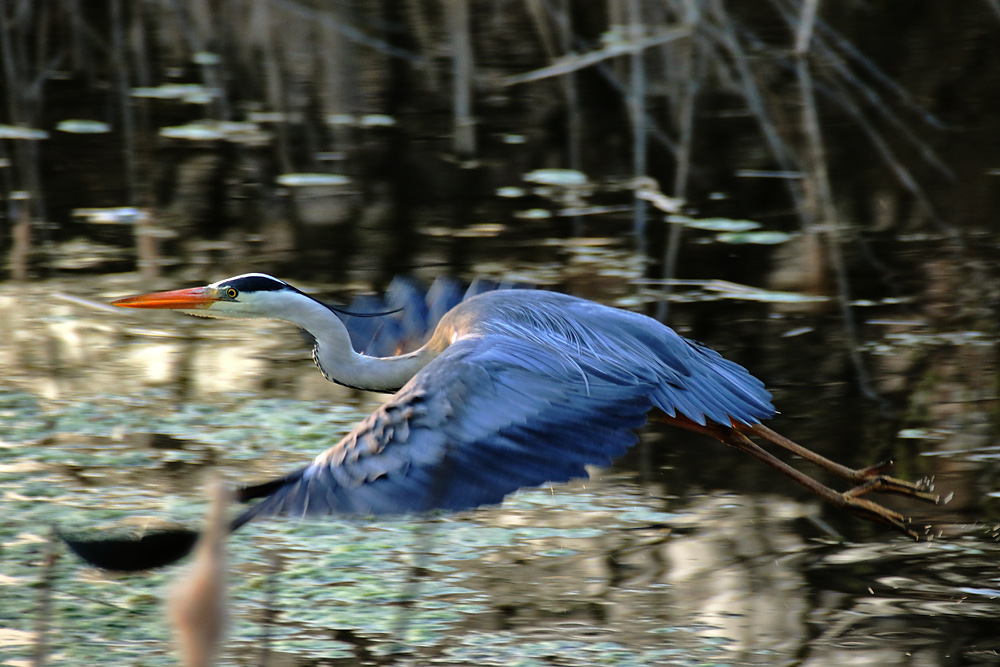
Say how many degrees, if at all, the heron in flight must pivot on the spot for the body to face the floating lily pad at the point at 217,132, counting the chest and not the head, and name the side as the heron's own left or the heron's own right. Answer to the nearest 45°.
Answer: approximately 90° to the heron's own right

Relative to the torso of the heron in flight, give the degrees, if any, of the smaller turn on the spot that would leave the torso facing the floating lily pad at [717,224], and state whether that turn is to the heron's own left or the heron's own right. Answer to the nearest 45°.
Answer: approximately 90° to the heron's own right

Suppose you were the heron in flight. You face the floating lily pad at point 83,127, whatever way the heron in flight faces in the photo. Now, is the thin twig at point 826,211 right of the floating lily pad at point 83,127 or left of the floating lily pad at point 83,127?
right

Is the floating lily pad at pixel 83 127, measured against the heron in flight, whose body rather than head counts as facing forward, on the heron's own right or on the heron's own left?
on the heron's own right

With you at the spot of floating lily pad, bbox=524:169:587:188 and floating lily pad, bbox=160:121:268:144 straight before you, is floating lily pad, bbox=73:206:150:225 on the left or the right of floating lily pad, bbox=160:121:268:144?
left

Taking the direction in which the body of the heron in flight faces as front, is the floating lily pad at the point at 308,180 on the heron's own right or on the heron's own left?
on the heron's own right

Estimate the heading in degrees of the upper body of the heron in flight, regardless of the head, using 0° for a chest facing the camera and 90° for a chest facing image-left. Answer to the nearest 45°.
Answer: approximately 90°

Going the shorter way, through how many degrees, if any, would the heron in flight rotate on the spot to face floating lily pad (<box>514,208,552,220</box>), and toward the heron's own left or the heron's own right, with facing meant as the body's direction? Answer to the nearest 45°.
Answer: approximately 90° to the heron's own right

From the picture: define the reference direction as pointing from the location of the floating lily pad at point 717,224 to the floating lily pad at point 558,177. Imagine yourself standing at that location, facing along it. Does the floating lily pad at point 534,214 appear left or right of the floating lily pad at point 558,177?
left

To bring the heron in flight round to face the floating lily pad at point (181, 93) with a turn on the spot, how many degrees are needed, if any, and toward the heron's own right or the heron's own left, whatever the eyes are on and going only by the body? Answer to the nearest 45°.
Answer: approximately 90° to the heron's own right

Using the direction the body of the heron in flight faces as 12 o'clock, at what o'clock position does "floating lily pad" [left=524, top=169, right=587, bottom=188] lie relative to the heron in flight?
The floating lily pad is roughly at 3 o'clock from the heron in flight.

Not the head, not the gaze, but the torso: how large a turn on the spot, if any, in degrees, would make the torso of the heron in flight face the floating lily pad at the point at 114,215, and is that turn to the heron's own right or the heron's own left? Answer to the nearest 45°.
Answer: approximately 45° to the heron's own right
